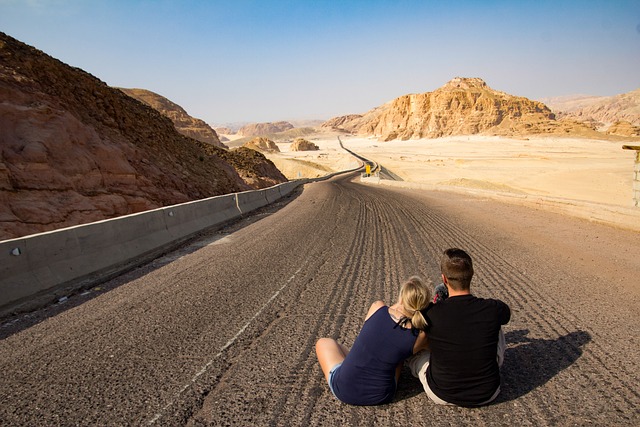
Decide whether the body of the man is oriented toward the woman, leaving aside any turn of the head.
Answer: no

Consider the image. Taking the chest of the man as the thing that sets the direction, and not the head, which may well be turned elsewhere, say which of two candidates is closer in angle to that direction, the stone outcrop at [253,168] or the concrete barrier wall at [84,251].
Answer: the stone outcrop

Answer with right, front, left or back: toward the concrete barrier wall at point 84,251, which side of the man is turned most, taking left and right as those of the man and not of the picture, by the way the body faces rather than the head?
left

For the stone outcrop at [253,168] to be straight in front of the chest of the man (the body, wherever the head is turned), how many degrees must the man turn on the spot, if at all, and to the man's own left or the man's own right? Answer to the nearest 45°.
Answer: approximately 45° to the man's own left

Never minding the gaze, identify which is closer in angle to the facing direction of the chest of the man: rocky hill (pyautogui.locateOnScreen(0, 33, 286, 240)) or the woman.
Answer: the rocky hill

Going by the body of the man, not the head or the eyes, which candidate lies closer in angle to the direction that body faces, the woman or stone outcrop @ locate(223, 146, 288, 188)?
the stone outcrop

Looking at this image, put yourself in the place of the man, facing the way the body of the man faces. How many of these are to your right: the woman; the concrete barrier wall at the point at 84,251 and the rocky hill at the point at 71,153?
0

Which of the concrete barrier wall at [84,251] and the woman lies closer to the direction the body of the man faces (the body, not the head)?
the concrete barrier wall

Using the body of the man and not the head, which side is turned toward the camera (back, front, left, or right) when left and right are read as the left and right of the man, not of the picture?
back

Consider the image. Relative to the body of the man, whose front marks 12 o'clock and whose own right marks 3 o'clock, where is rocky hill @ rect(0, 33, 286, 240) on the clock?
The rocky hill is roughly at 10 o'clock from the man.

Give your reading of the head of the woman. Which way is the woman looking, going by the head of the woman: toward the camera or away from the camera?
away from the camera
